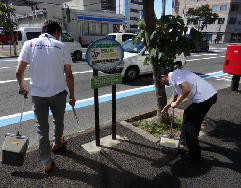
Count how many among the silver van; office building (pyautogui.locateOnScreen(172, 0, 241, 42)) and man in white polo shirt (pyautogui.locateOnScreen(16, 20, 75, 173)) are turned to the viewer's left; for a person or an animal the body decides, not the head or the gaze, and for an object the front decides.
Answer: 0

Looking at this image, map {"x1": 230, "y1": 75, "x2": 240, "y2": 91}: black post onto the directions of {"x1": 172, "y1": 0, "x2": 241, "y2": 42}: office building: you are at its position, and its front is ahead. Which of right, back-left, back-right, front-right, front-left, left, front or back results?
front

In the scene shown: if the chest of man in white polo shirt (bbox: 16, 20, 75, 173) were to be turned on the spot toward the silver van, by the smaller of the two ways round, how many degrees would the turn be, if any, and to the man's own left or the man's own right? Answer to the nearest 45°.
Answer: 0° — they already face it

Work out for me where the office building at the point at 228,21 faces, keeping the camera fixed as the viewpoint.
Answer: facing the viewer

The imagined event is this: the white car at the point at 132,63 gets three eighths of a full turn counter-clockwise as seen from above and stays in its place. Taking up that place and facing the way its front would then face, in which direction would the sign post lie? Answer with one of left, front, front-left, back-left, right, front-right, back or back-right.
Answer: right

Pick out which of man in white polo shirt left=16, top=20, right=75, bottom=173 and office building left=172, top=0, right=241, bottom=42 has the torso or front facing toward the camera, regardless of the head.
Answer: the office building

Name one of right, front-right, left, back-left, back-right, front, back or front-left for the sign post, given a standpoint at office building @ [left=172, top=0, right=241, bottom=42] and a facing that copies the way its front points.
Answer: front

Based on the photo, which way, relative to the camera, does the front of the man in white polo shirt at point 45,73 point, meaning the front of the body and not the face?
away from the camera

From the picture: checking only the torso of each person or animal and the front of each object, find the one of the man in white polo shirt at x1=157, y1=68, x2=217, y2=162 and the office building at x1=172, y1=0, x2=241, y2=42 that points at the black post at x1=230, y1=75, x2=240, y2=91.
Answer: the office building

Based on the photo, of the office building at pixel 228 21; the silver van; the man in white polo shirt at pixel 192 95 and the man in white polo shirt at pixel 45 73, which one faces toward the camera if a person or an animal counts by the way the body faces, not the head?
the office building

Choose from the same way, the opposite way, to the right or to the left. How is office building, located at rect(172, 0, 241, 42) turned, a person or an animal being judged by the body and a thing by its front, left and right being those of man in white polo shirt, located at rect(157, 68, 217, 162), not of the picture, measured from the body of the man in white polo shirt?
to the left

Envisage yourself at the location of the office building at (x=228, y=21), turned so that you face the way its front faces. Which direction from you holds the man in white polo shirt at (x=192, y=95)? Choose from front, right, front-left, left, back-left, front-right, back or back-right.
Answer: front
